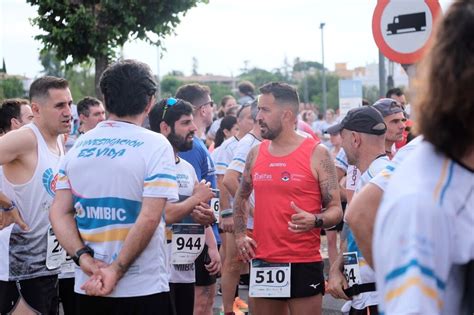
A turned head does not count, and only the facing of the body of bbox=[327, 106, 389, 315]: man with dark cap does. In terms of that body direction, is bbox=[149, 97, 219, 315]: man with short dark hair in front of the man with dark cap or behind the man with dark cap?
in front

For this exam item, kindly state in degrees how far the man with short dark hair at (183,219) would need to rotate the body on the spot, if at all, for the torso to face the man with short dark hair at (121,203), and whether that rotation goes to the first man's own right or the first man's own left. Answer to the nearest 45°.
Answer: approximately 45° to the first man's own right

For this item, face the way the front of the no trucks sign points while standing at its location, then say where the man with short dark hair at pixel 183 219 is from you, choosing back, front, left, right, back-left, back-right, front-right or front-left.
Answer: front-right

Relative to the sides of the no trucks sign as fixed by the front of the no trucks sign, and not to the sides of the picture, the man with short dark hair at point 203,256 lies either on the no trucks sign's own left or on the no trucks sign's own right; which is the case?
on the no trucks sign's own right

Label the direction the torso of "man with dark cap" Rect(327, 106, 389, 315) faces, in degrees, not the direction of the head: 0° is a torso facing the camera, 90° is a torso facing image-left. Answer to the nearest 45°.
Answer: approximately 90°

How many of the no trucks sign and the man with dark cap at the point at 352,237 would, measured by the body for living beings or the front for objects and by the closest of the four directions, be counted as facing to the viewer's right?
0

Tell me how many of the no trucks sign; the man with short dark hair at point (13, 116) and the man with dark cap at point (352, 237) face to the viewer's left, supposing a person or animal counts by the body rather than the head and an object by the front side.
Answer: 1

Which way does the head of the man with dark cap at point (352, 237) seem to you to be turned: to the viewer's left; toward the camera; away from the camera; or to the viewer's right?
to the viewer's left

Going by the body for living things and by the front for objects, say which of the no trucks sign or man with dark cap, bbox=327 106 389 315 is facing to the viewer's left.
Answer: the man with dark cap

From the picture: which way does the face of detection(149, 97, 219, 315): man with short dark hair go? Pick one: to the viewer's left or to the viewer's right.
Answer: to the viewer's right

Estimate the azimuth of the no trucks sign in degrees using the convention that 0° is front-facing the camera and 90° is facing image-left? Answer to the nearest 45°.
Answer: approximately 0°
